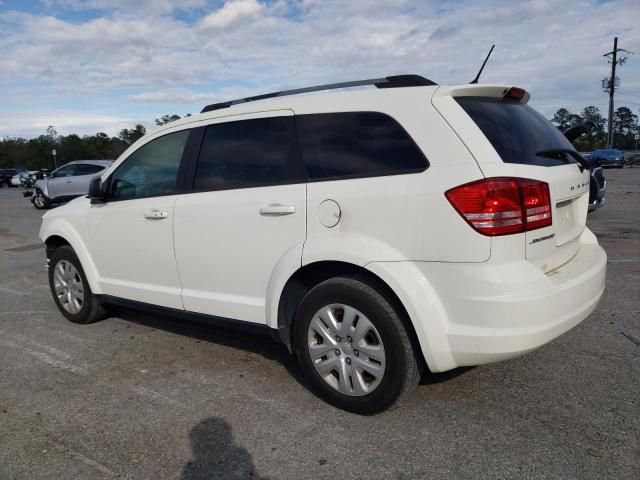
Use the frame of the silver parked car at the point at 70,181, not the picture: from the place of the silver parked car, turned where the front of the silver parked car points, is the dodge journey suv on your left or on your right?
on your left

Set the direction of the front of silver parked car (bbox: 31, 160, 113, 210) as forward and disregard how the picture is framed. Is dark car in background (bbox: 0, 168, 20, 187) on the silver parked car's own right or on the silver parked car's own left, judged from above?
on the silver parked car's own right

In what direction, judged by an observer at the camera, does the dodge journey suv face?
facing away from the viewer and to the left of the viewer

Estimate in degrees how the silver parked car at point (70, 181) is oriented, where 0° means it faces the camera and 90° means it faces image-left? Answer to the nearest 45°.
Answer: approximately 90°
